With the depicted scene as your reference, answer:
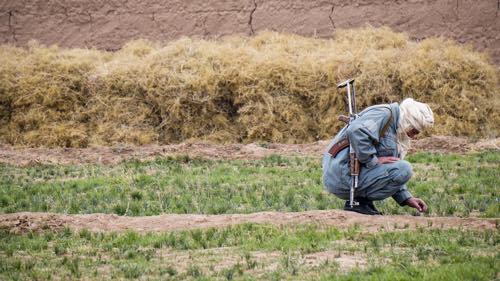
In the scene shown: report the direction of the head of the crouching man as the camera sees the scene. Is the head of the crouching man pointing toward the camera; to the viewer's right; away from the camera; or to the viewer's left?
to the viewer's right

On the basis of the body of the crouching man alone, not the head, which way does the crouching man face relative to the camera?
to the viewer's right
